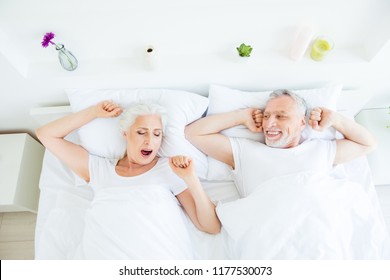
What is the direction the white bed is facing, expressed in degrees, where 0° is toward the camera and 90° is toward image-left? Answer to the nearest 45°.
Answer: approximately 0°

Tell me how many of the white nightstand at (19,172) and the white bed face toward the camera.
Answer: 2

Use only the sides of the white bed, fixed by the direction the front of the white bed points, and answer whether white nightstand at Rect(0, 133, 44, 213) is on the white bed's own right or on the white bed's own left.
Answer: on the white bed's own right

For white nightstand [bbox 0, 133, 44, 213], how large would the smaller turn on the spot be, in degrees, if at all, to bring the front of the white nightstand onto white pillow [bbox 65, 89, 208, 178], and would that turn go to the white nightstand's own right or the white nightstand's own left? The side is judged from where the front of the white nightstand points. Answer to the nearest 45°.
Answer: approximately 45° to the white nightstand's own left
